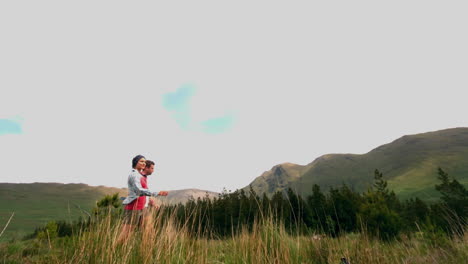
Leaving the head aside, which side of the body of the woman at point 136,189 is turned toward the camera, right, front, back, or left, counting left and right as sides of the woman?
right
